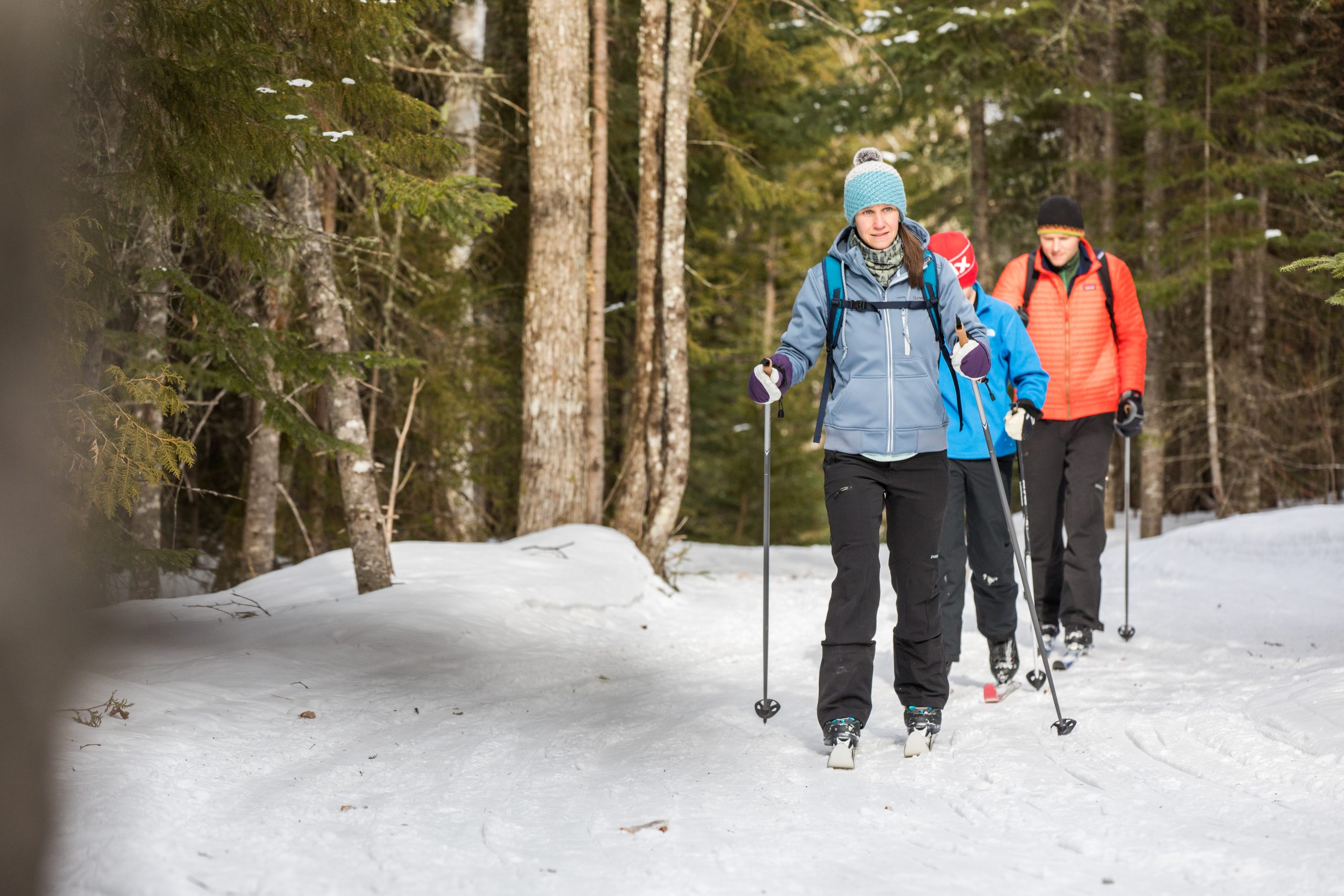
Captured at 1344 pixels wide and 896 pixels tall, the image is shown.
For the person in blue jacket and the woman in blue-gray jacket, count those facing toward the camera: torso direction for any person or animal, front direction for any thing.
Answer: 2

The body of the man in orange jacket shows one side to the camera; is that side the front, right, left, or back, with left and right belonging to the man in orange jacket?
front

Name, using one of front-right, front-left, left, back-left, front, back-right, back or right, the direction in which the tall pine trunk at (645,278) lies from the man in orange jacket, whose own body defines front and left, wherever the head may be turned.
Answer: back-right

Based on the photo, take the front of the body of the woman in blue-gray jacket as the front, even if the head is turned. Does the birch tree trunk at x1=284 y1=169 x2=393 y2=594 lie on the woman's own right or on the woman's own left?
on the woman's own right

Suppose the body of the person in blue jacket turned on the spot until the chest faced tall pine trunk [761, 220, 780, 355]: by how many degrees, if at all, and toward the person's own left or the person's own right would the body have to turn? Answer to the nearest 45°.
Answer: approximately 180°

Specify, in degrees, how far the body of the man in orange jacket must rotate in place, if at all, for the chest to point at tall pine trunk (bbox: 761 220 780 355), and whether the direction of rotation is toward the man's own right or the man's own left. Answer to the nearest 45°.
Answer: approximately 180°

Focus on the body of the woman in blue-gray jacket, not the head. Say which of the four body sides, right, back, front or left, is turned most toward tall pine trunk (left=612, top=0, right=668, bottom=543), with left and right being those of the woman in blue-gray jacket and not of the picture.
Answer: back

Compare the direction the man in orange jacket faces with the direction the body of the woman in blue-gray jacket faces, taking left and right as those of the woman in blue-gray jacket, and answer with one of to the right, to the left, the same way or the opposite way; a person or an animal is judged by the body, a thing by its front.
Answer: the same way

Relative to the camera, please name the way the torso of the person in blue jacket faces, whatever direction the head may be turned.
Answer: toward the camera

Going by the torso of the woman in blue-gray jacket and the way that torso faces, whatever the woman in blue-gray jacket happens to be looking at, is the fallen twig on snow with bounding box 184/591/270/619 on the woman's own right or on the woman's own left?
on the woman's own right

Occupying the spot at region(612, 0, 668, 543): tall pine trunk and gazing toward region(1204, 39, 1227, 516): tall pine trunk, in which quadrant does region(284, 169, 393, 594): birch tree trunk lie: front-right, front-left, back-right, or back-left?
back-right

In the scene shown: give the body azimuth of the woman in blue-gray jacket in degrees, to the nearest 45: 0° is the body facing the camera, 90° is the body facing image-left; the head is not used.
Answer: approximately 0°

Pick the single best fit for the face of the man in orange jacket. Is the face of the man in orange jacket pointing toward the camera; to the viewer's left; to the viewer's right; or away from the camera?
toward the camera

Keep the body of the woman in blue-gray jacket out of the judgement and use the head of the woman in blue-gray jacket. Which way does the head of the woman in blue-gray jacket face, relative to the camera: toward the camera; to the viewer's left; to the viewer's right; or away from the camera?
toward the camera

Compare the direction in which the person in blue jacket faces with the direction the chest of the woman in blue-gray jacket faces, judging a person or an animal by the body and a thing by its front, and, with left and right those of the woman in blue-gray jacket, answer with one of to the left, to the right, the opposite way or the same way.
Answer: the same way
